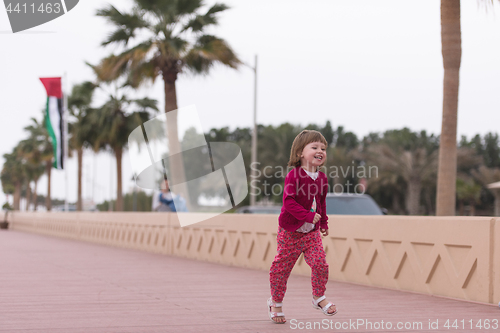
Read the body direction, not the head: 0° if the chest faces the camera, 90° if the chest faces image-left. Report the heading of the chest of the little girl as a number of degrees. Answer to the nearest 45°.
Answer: approximately 315°

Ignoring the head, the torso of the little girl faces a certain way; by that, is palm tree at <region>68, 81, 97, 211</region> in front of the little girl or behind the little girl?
behind

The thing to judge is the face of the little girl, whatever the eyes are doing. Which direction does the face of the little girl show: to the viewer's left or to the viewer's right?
to the viewer's right

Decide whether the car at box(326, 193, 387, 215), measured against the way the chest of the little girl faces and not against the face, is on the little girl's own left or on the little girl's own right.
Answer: on the little girl's own left
